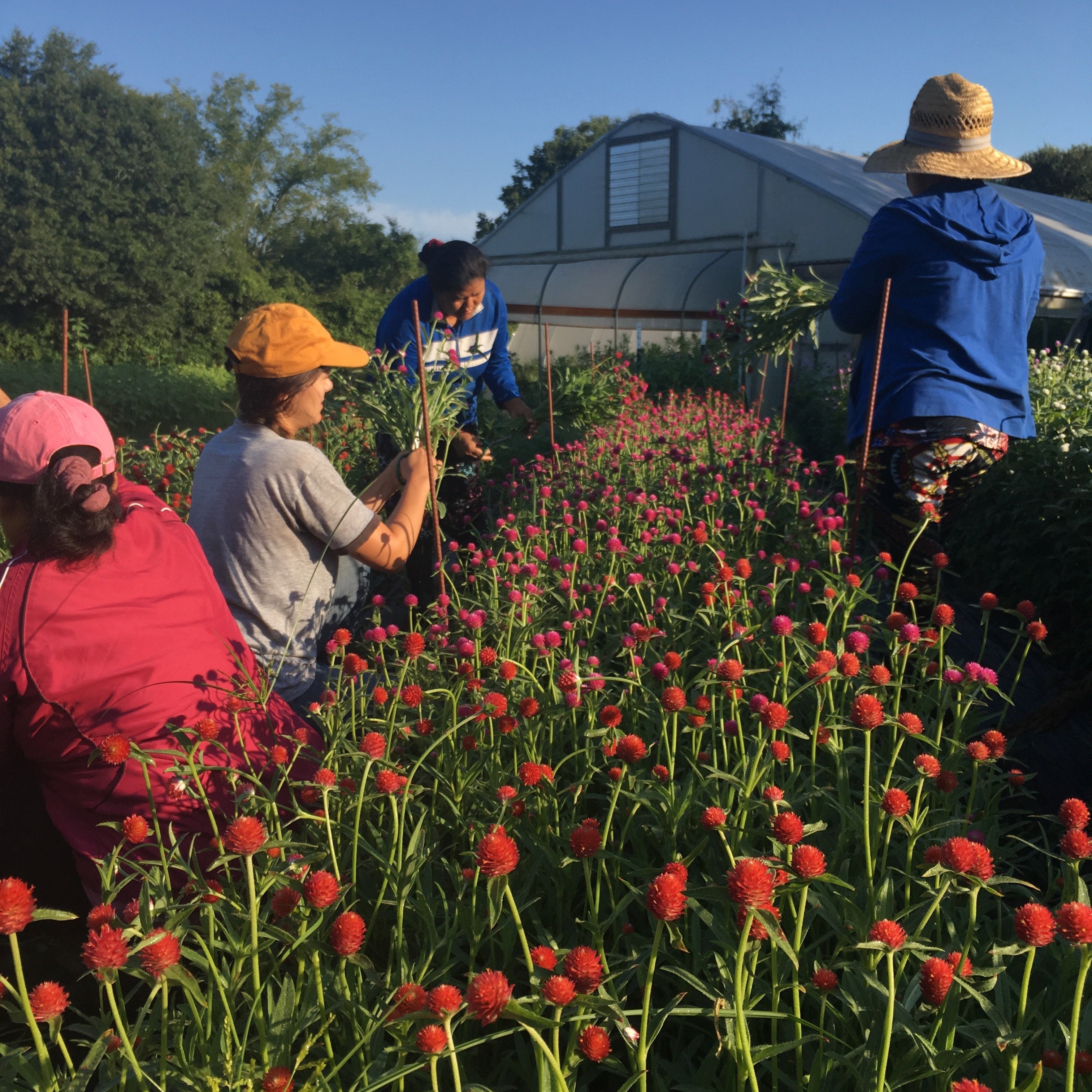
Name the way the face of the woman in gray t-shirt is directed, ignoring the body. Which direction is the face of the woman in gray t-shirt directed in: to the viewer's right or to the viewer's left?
to the viewer's right

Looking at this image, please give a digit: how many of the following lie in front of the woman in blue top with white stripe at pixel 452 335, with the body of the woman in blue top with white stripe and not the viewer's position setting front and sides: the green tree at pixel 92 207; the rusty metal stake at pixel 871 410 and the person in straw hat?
2

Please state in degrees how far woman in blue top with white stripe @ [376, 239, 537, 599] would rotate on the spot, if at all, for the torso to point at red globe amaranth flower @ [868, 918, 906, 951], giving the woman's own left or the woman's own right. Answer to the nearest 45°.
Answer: approximately 45° to the woman's own right

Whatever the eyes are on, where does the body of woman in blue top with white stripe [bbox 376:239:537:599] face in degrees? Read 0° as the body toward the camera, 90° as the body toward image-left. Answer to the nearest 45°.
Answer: approximately 315°

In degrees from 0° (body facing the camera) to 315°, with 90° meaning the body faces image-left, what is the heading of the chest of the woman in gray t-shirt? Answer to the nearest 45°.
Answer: approximately 225°

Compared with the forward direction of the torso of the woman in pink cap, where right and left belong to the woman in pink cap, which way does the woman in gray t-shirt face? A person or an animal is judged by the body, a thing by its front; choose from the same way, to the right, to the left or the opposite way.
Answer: to the right
